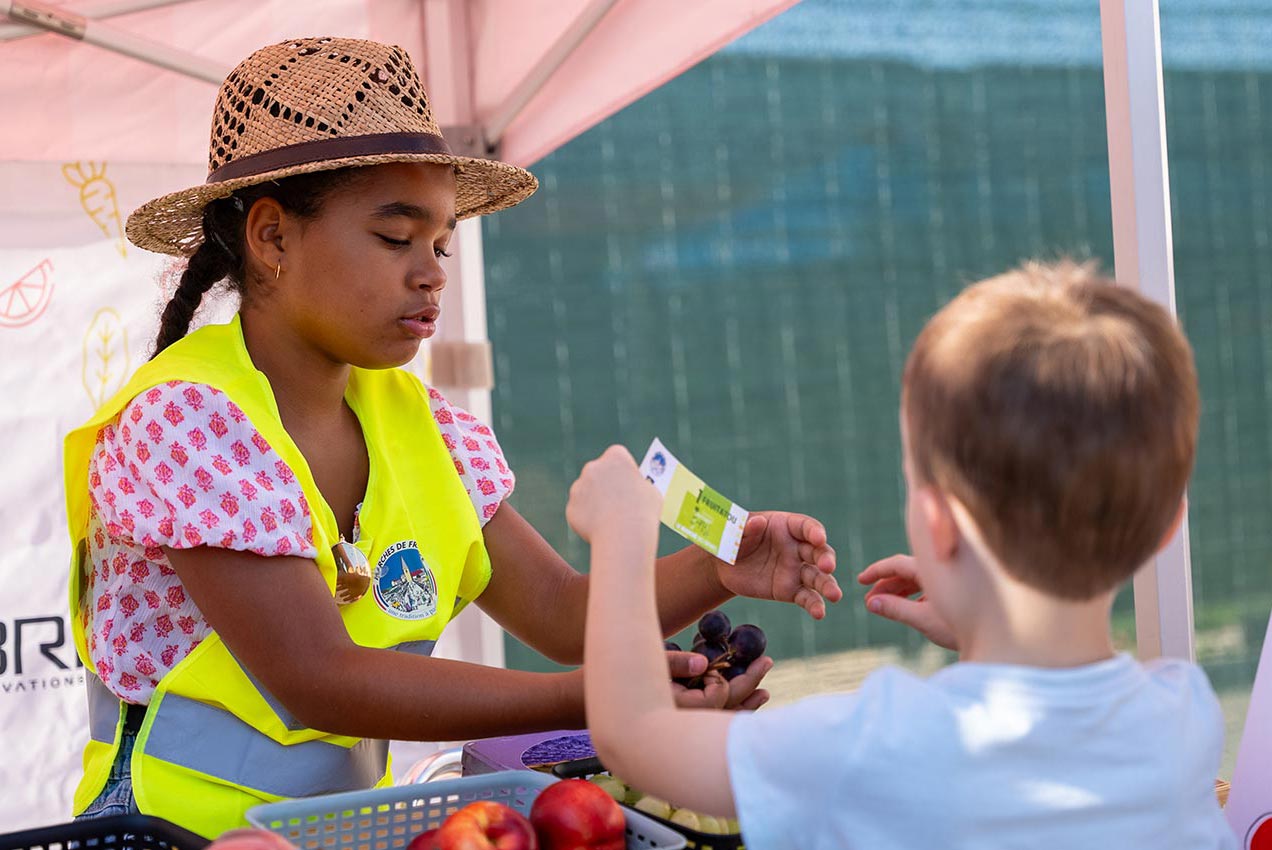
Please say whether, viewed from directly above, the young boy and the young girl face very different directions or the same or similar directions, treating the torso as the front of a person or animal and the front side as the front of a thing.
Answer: very different directions

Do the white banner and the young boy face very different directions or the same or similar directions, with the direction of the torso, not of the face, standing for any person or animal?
very different directions

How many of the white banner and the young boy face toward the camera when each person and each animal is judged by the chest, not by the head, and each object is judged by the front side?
1

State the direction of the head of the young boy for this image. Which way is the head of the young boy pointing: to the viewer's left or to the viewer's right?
to the viewer's left

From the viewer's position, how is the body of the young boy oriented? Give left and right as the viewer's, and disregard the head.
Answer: facing away from the viewer and to the left of the viewer

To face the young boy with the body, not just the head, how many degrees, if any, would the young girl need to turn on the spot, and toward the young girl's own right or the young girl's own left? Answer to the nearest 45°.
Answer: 0° — they already face them

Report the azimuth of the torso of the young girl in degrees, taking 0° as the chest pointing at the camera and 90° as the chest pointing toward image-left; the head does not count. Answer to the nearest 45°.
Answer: approximately 315°

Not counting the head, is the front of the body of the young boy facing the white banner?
yes

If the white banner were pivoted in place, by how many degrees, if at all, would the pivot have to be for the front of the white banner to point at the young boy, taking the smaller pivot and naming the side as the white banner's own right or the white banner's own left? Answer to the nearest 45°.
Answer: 0° — it already faces them

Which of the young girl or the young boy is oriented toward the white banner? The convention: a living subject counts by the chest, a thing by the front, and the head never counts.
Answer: the young boy
